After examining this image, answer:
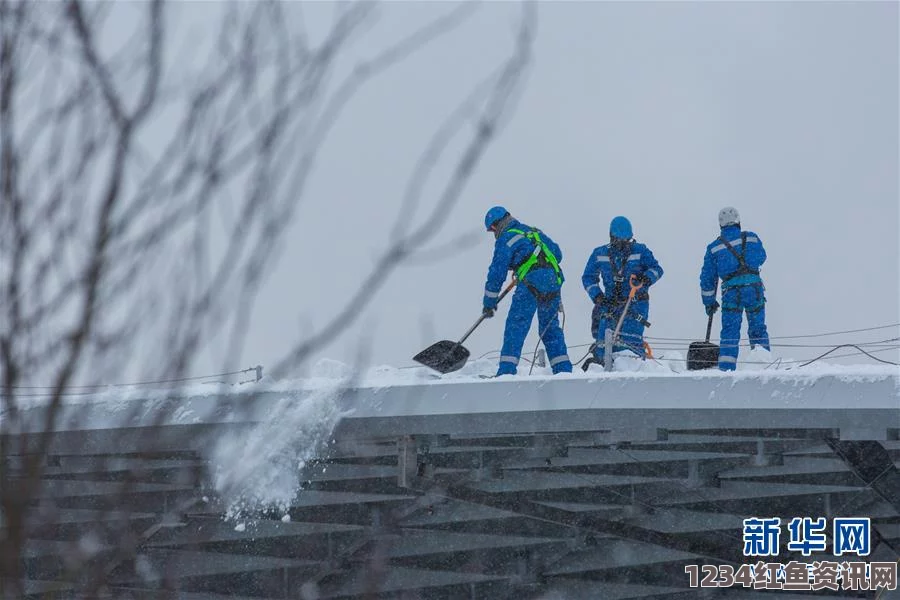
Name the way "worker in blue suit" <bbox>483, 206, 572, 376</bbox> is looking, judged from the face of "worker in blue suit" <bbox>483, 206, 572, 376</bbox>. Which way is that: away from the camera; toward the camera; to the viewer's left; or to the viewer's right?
to the viewer's left

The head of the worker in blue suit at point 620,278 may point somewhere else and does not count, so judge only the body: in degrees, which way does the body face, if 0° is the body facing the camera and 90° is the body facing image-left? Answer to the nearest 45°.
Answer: approximately 0°

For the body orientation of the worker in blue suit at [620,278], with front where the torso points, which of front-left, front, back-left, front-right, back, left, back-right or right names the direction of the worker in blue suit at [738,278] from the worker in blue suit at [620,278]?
front-left
